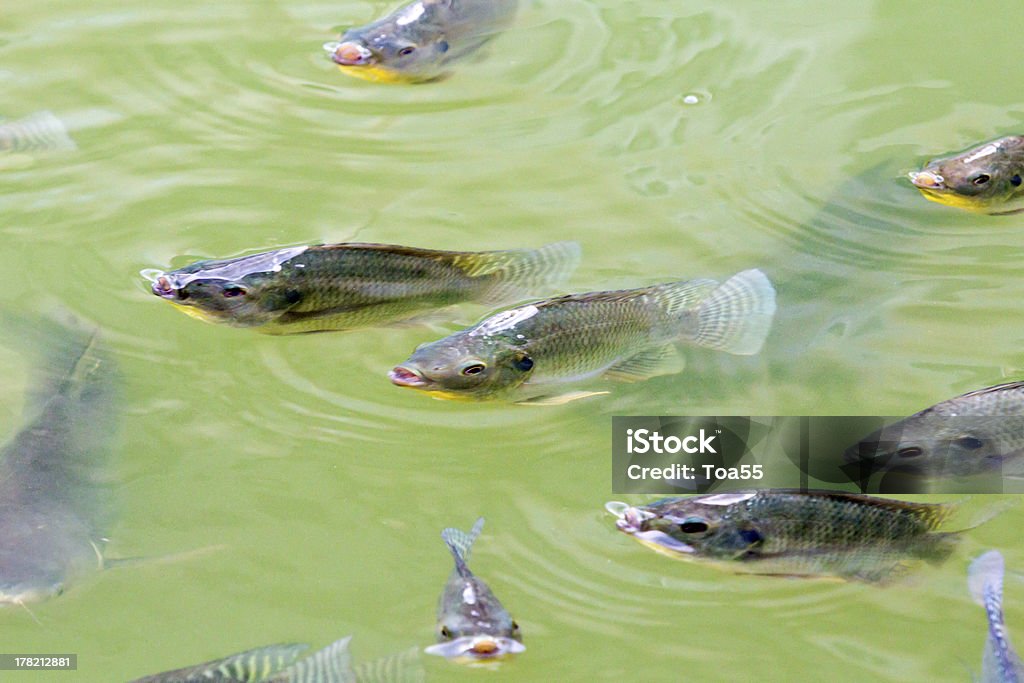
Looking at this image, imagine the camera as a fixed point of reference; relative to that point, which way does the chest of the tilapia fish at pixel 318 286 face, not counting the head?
to the viewer's left

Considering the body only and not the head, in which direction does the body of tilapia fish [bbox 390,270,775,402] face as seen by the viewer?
to the viewer's left

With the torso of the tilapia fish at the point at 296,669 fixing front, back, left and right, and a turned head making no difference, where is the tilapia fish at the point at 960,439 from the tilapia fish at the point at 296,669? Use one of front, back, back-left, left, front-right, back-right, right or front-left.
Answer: back

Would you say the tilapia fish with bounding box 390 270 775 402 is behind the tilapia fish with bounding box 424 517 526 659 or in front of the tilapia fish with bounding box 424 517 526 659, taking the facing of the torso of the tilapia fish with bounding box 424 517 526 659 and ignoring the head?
behind

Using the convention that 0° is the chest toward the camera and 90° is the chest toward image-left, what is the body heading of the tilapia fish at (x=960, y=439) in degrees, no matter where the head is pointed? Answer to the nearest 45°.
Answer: approximately 90°

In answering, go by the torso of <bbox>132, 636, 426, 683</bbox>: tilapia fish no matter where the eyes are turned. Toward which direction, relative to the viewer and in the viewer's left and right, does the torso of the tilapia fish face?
facing to the left of the viewer

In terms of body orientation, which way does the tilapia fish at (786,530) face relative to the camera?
to the viewer's left

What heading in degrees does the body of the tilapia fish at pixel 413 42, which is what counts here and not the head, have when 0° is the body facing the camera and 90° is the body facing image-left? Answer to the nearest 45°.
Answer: approximately 45°
